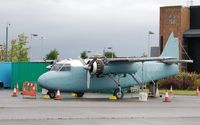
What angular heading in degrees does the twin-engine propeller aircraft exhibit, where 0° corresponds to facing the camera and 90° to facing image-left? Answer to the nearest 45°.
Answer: approximately 45°
